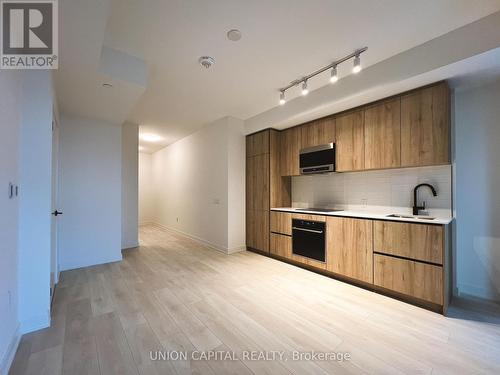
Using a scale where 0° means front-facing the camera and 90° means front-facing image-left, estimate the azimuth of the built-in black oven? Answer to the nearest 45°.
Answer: approximately 45°

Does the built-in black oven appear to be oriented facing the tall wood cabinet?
no

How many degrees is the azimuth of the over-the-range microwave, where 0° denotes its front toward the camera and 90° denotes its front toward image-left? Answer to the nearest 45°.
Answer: approximately 45°

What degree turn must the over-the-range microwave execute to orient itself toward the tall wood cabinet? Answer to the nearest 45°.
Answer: approximately 90° to its right

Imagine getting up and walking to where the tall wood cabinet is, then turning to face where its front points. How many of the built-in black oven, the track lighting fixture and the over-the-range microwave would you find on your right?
0

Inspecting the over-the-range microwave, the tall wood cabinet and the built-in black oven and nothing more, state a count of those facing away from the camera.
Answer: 0

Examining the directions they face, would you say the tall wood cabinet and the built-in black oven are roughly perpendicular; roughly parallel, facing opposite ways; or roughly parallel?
roughly parallel

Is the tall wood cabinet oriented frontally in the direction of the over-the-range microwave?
no

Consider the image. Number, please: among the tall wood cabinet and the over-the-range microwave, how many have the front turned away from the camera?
0

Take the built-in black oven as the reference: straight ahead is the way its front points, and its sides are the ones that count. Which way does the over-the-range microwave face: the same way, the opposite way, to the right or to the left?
the same way

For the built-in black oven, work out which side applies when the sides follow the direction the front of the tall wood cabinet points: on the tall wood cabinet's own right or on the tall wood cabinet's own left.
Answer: on the tall wood cabinet's own left

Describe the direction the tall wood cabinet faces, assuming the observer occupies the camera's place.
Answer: facing the viewer and to the left of the viewer

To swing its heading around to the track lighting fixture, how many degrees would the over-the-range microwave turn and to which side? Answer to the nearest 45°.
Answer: approximately 45° to its left

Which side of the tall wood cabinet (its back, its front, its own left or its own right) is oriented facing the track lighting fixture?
left

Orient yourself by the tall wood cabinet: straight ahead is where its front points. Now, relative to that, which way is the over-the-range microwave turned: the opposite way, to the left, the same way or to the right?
the same way
